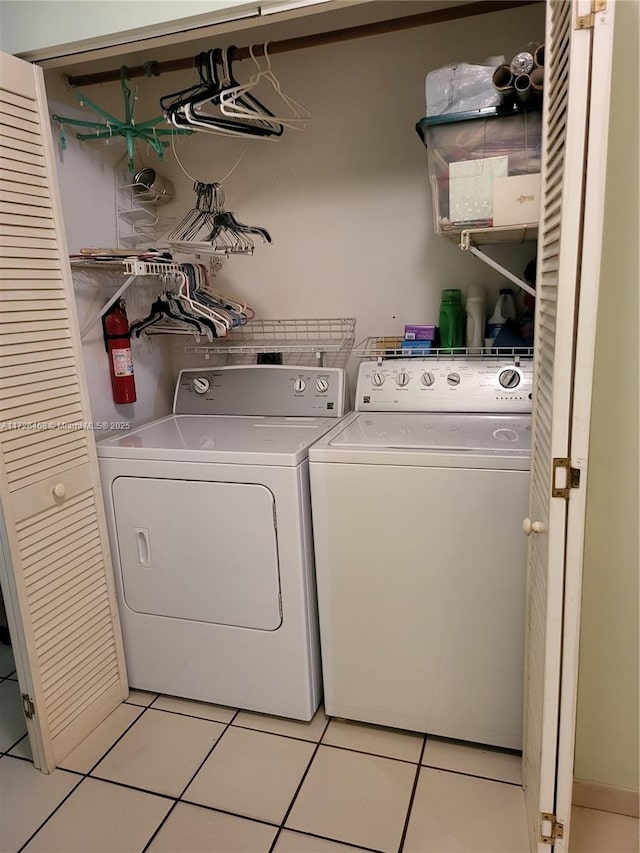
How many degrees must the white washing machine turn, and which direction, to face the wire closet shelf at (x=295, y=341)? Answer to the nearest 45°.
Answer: approximately 135° to its right

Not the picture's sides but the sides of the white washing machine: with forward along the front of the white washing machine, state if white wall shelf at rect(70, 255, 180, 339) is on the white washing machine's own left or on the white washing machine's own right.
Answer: on the white washing machine's own right

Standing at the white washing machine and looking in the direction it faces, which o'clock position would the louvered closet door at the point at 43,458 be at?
The louvered closet door is roughly at 3 o'clock from the white washing machine.

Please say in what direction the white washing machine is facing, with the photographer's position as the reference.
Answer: facing the viewer
